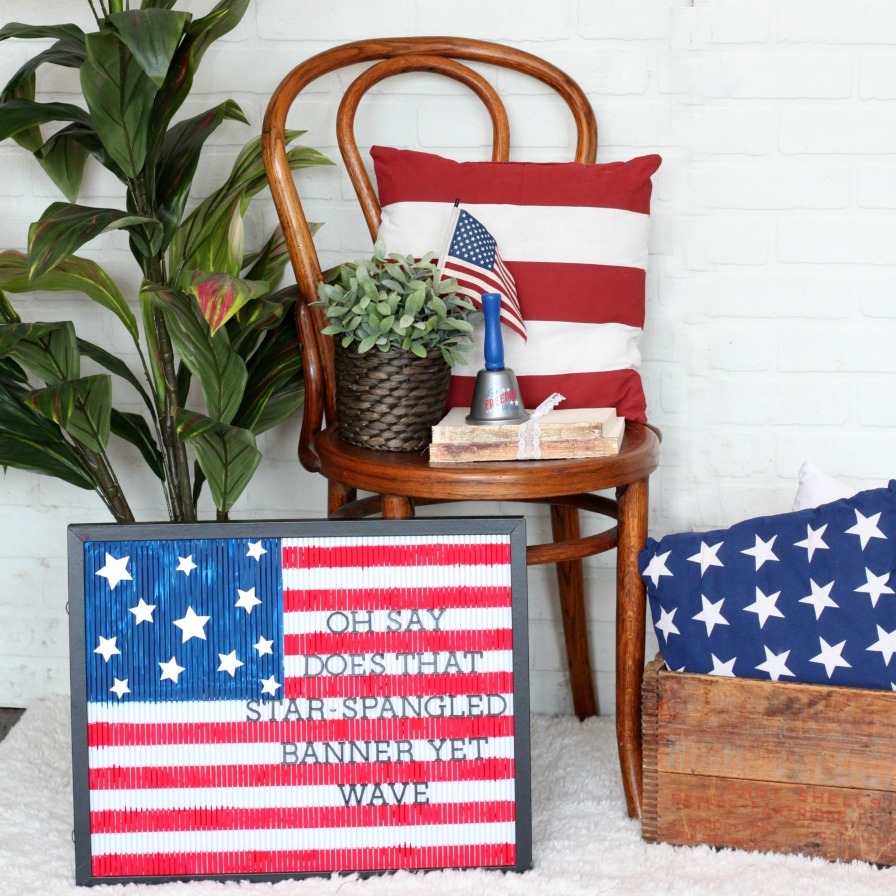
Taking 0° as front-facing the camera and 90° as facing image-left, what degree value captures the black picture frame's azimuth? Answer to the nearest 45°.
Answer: approximately 0°

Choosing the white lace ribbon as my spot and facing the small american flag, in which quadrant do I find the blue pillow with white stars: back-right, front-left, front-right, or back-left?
back-right
